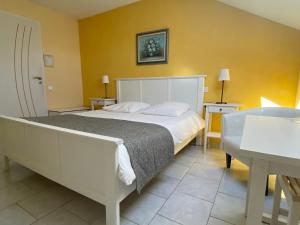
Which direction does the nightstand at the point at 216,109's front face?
toward the camera

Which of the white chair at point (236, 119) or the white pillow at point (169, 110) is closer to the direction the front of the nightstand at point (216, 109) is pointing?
the white chair

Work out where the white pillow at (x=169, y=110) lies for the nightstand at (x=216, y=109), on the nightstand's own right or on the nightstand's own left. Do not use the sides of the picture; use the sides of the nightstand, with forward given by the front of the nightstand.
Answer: on the nightstand's own right

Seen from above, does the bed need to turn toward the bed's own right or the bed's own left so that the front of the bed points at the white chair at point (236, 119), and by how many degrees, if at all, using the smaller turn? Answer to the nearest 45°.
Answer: approximately 135° to the bed's own left

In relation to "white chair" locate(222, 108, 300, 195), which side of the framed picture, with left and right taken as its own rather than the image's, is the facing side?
left

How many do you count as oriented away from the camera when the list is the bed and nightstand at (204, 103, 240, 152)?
0

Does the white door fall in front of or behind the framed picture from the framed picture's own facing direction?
in front

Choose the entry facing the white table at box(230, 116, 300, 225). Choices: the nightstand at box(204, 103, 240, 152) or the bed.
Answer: the nightstand

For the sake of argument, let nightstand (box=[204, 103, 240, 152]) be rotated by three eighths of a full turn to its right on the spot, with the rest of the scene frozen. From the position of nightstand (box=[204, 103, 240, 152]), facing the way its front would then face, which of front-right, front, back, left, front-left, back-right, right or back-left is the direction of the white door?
front-left

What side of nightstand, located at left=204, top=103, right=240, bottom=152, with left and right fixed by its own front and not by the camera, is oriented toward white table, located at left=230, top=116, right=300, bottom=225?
front

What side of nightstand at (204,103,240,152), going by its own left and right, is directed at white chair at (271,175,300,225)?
front

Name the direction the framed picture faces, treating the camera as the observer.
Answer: facing the viewer and to the left of the viewer

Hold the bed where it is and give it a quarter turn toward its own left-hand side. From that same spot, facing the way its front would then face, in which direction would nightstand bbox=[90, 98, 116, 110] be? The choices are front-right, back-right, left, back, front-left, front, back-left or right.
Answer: back-left

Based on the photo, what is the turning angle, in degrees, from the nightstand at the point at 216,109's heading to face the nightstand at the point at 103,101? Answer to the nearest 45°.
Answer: approximately 90° to its right

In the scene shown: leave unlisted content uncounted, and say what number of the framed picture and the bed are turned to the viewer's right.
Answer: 0

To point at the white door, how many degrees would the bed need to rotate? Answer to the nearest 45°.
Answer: approximately 90° to its right

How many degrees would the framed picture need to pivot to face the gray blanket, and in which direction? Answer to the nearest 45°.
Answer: approximately 45° to its left
